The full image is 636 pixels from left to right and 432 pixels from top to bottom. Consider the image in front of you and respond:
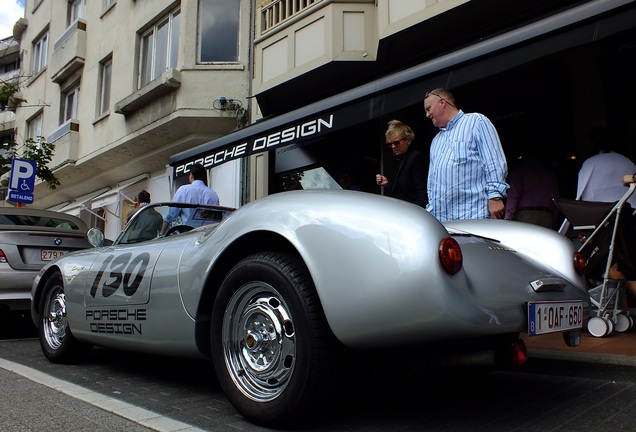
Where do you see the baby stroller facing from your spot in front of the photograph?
facing to the left of the viewer

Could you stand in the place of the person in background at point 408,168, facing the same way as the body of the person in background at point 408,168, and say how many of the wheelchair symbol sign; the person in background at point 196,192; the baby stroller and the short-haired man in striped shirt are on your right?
2

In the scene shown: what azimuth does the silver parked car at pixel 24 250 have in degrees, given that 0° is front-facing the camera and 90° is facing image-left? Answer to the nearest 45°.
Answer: approximately 135°

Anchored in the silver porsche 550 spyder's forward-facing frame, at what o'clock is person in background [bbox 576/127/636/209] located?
The person in background is roughly at 3 o'clock from the silver porsche 550 spyder.

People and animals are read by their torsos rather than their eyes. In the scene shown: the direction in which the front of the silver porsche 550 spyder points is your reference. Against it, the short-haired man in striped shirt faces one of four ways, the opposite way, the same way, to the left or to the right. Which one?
to the left

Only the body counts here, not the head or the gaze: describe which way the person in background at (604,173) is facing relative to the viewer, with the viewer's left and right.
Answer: facing away from the viewer

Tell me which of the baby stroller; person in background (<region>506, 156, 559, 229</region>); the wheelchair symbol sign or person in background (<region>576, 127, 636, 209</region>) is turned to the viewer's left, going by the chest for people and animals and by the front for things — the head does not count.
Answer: the baby stroller

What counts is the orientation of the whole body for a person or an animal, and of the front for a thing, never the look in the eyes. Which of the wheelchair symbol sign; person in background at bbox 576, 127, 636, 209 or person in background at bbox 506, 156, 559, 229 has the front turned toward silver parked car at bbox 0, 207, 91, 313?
the wheelchair symbol sign

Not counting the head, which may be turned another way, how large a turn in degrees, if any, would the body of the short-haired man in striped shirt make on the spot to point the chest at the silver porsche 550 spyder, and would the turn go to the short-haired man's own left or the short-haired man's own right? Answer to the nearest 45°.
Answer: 0° — they already face it

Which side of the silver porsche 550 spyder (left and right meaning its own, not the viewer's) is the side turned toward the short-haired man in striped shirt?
right
